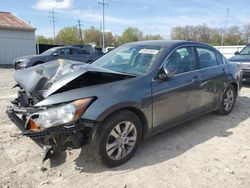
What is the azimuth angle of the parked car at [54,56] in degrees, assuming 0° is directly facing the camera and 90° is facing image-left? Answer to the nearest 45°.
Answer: approximately 45°

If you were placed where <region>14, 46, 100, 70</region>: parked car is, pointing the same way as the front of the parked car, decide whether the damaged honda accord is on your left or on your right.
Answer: on your left

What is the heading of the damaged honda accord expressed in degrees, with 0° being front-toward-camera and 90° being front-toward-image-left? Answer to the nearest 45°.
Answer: approximately 45°

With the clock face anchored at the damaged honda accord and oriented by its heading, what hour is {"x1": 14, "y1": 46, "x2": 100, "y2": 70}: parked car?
The parked car is roughly at 4 o'clock from the damaged honda accord.

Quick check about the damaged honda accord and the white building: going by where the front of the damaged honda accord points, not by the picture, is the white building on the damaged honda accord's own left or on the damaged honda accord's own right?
on the damaged honda accord's own right
